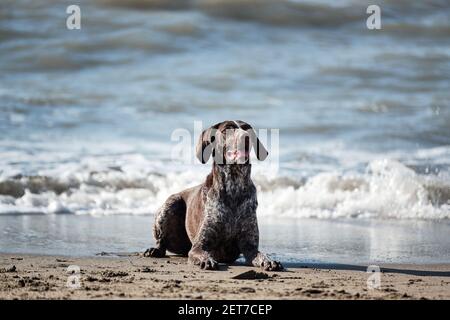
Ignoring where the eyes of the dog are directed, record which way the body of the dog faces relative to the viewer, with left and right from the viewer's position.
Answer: facing the viewer and to the right of the viewer
